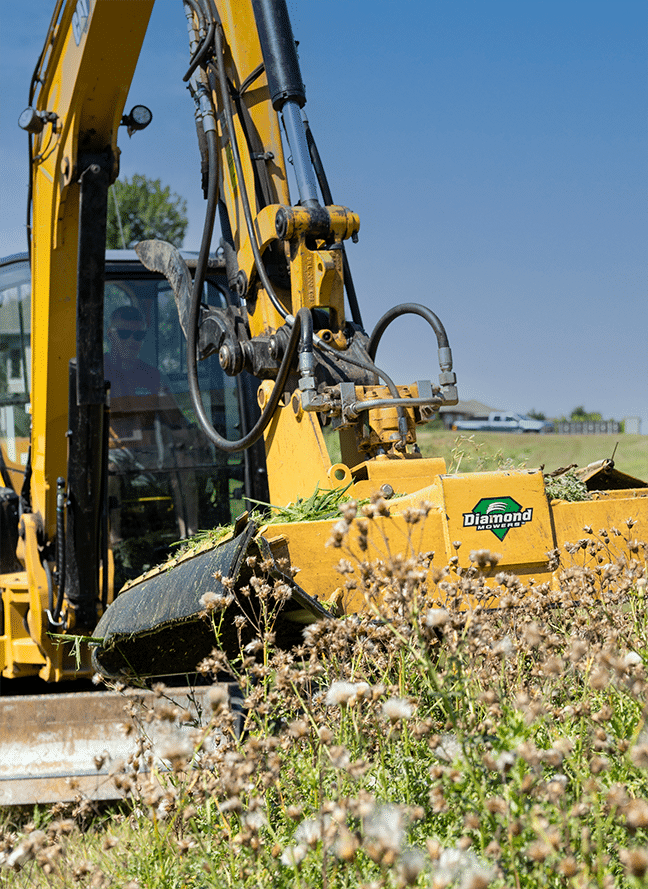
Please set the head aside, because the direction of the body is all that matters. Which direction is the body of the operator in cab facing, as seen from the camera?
toward the camera

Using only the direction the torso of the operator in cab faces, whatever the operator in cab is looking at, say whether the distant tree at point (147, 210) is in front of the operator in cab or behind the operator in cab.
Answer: behind
